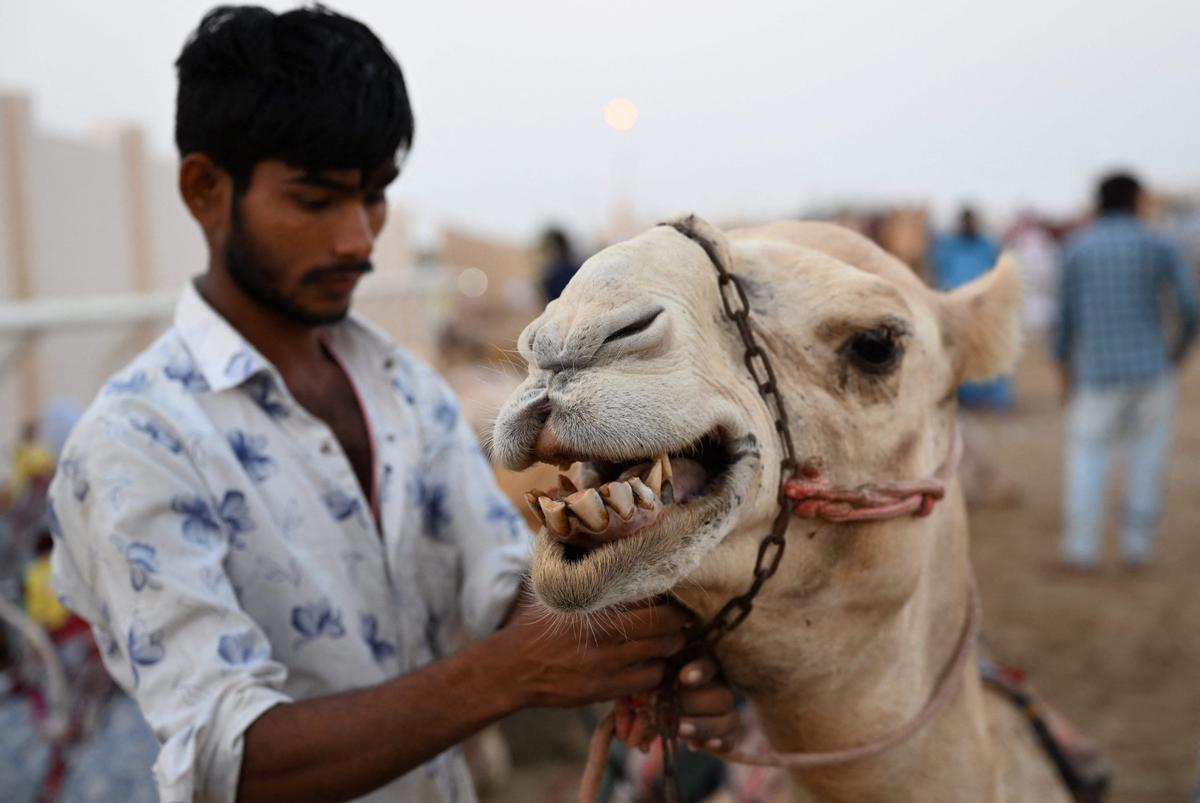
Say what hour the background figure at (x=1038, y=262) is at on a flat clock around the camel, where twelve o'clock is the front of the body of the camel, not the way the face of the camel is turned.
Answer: The background figure is roughly at 5 o'clock from the camel.

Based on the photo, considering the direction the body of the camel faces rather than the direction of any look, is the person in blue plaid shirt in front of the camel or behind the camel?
behind

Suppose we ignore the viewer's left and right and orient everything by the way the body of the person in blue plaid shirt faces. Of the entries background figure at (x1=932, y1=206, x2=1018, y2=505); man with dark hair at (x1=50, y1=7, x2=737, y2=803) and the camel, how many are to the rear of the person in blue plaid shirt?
2

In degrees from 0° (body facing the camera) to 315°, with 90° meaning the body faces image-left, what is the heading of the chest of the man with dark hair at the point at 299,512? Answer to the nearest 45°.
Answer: approximately 315°

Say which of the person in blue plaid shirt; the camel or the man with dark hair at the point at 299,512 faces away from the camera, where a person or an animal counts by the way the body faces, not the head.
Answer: the person in blue plaid shirt

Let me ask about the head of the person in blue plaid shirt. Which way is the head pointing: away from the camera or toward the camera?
away from the camera

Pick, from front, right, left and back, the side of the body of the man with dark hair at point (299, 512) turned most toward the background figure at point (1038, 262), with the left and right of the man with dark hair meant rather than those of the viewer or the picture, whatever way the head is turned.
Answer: left

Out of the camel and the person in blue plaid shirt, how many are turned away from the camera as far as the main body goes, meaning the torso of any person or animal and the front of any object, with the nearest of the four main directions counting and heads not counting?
1

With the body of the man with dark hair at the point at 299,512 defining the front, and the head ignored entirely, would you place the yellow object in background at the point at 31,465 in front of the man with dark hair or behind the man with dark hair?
behind

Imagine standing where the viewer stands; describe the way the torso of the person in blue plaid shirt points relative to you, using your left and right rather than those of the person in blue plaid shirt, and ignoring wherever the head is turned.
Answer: facing away from the viewer

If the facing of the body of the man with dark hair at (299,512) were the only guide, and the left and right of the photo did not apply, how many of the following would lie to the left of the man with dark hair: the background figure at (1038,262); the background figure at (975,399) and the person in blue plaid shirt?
3

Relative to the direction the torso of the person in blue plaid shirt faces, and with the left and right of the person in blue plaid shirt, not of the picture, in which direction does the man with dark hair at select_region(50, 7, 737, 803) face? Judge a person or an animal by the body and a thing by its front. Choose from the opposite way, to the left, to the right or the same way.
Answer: to the right

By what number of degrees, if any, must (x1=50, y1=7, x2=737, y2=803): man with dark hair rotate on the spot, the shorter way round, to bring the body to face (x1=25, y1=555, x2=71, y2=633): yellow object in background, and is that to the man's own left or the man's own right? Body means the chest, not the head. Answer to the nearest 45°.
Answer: approximately 180°
